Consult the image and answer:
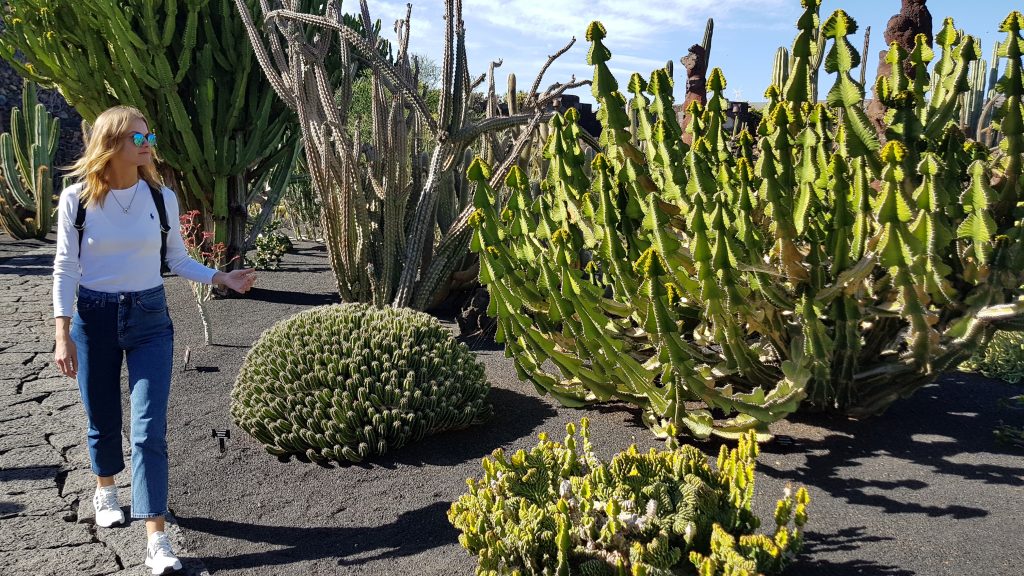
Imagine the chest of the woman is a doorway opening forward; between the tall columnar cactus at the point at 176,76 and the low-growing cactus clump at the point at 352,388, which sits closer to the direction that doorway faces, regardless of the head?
the low-growing cactus clump

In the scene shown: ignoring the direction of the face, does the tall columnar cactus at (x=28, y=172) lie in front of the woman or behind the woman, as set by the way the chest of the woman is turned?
behind

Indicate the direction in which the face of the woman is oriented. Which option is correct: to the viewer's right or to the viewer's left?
to the viewer's right

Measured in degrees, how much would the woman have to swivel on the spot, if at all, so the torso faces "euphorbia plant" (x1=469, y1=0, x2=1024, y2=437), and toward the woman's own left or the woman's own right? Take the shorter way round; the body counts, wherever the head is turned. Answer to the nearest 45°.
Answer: approximately 45° to the woman's own left

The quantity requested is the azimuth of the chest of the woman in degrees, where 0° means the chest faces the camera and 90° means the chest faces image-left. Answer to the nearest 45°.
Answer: approximately 315°

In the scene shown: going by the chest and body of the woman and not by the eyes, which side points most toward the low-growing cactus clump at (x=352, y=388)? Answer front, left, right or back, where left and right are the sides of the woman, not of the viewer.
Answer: left
